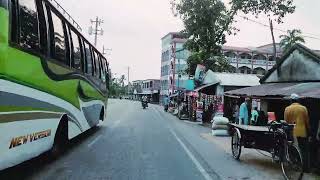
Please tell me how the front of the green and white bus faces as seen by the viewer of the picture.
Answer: facing away from the viewer and to the right of the viewer

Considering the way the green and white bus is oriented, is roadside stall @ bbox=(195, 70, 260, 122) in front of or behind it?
in front

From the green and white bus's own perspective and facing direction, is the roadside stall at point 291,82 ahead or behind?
ahead

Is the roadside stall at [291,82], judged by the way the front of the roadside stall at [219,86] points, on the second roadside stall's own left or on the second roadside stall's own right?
on the second roadside stall's own left

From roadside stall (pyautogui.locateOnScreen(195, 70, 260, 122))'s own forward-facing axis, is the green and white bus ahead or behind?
ahead

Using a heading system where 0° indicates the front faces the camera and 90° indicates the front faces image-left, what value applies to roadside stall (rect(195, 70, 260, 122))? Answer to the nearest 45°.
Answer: approximately 45°
